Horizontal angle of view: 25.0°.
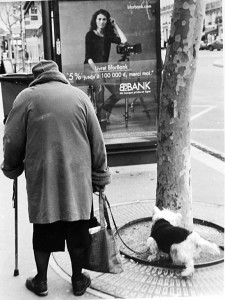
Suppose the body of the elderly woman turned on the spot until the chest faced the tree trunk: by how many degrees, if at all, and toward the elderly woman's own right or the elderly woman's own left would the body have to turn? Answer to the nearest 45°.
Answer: approximately 45° to the elderly woman's own right

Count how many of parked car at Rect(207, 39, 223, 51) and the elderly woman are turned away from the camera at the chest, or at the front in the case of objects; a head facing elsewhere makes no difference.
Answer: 1

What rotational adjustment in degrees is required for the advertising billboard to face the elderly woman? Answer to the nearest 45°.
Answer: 0° — it already faces them

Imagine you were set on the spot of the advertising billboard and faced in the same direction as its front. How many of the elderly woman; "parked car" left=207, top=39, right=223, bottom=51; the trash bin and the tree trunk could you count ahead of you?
2

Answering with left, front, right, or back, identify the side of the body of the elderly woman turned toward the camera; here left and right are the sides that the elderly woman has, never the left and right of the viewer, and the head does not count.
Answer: back

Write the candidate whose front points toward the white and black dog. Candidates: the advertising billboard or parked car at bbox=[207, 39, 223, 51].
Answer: the advertising billboard

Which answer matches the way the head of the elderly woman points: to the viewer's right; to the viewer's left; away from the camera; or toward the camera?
away from the camera

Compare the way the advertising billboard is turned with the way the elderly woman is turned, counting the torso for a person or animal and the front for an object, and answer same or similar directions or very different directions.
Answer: very different directions

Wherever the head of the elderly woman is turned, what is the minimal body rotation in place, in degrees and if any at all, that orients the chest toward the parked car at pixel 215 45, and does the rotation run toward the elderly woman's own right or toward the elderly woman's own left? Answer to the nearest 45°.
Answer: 0° — they already face it
